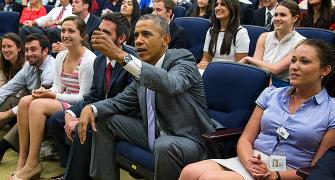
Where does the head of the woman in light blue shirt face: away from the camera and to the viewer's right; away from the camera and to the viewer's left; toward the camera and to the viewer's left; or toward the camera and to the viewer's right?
toward the camera and to the viewer's left

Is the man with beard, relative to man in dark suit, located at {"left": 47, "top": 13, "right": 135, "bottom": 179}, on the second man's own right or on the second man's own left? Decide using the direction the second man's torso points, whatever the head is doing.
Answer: on the second man's own right

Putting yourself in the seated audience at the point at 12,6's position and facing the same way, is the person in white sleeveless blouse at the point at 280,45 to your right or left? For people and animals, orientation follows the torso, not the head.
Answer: on your left

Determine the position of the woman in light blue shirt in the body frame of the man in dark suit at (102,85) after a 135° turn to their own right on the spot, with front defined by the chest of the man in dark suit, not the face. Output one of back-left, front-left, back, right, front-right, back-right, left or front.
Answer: back-right

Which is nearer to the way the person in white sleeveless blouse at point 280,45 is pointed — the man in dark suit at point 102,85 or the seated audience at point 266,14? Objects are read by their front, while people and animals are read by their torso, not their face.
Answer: the man in dark suit

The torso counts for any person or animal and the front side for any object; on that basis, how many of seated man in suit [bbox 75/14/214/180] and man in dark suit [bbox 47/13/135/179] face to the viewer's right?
0

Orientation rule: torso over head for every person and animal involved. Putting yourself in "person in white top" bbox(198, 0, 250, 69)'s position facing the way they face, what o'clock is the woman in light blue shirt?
The woman in light blue shirt is roughly at 10 o'clock from the person in white top.

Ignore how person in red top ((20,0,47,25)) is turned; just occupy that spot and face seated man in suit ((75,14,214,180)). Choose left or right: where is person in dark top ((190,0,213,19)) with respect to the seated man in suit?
left

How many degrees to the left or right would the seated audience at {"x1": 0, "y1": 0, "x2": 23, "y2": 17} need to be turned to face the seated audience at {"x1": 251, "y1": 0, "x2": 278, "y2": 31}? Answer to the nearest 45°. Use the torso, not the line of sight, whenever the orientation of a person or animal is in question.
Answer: approximately 90° to their left

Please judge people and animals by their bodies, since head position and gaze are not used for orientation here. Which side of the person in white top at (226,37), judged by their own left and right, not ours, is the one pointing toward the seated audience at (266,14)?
back

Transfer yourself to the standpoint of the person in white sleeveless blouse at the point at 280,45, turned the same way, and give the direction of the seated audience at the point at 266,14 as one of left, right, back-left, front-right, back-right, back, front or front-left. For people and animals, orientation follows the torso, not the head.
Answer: back-right

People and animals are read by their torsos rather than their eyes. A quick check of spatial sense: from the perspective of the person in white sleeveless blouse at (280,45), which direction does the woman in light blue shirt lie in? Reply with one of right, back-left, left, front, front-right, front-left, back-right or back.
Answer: front-left
